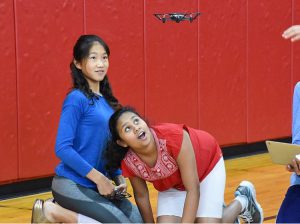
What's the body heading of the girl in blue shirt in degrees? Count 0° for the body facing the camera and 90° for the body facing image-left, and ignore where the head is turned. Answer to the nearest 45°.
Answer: approximately 315°

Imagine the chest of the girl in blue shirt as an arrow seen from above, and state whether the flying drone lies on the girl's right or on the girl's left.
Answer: on the girl's left

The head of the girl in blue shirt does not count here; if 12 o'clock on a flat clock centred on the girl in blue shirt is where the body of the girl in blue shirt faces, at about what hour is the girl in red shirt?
The girl in red shirt is roughly at 11 o'clock from the girl in blue shirt.

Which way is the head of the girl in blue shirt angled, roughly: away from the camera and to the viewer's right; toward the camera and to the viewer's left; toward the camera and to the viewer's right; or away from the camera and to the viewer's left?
toward the camera and to the viewer's right
